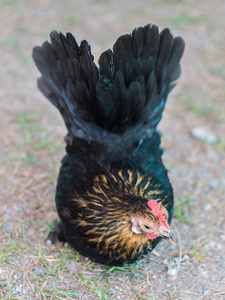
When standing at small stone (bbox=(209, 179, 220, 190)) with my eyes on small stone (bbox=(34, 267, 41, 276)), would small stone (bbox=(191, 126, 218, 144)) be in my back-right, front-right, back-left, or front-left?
back-right

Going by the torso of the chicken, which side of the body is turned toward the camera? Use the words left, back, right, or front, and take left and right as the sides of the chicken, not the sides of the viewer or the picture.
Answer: front

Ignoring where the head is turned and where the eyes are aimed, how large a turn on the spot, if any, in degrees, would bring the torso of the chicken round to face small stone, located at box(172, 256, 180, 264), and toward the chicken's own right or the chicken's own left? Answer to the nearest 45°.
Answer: approximately 90° to the chicken's own left

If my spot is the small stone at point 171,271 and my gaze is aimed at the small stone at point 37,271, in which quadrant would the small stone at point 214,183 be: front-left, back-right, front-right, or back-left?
back-right

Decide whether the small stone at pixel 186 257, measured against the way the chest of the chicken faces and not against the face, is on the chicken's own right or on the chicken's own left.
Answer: on the chicken's own left

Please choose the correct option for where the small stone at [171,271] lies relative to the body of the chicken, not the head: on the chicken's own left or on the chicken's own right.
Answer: on the chicken's own left

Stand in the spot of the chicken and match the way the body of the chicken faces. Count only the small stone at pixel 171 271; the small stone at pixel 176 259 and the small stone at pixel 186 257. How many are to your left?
3

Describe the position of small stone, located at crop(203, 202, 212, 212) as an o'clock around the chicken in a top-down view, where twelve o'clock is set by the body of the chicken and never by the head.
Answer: The small stone is roughly at 8 o'clock from the chicken.

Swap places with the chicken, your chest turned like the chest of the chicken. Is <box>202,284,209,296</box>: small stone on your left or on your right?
on your left
